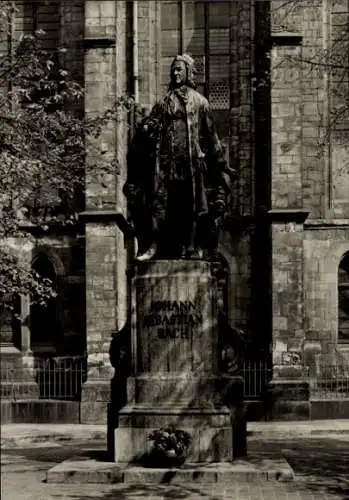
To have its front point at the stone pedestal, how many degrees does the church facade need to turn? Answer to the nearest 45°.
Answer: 0° — it already faces it

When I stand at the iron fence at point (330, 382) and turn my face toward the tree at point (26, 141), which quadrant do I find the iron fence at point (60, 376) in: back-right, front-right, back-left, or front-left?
front-right

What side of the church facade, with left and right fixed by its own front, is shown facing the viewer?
front

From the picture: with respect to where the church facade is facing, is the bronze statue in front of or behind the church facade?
in front

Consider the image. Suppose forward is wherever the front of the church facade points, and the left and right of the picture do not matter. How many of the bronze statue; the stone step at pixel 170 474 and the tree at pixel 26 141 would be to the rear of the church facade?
0

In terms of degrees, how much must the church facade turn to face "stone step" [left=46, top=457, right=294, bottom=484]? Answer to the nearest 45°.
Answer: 0° — it already faces it
